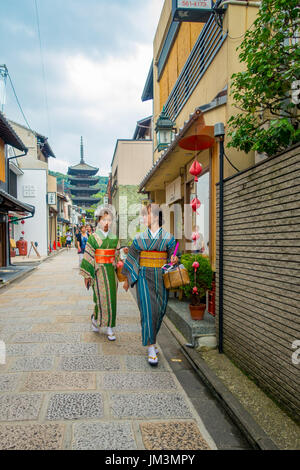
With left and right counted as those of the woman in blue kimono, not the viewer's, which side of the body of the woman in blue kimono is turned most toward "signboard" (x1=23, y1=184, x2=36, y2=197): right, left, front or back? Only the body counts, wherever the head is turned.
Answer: back

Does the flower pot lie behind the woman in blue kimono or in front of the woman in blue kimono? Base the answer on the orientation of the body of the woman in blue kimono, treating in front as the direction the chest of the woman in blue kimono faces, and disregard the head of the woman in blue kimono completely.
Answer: behind

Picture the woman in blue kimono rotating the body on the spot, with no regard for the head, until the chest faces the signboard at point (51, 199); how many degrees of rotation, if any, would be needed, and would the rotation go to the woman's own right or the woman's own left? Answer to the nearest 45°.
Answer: approximately 180°

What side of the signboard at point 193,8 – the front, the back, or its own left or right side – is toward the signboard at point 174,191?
back

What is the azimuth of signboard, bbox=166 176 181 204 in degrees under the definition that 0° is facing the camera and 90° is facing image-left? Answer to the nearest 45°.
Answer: approximately 45°
